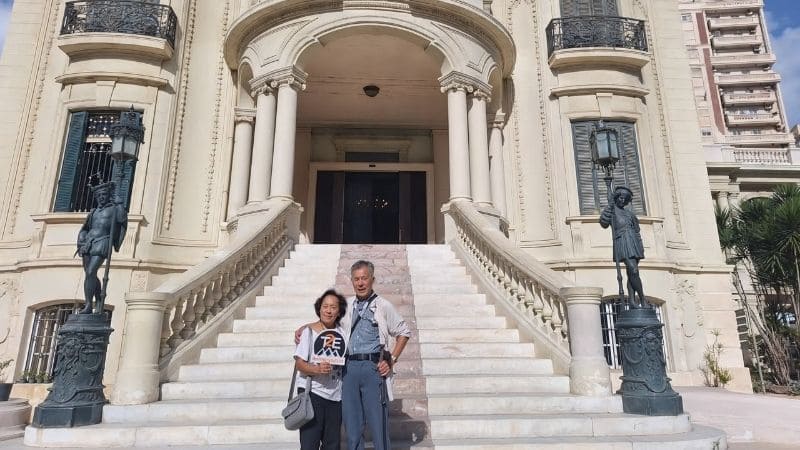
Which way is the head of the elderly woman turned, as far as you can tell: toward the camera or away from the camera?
toward the camera

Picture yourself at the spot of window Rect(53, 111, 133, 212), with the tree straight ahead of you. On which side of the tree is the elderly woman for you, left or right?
right

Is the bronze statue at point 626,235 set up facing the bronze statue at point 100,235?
no

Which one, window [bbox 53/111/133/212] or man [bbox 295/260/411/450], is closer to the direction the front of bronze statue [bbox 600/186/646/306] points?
the man

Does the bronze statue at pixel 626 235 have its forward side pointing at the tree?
no

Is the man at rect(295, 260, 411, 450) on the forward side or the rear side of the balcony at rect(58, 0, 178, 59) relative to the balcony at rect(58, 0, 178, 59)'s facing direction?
on the forward side

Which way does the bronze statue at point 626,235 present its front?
toward the camera

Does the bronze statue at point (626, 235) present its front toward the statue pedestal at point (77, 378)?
no

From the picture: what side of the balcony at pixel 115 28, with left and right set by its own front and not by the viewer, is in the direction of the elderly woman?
front

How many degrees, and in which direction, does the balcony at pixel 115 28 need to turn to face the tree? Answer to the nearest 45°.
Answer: approximately 45° to its left

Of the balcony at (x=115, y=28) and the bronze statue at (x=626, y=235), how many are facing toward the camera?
2

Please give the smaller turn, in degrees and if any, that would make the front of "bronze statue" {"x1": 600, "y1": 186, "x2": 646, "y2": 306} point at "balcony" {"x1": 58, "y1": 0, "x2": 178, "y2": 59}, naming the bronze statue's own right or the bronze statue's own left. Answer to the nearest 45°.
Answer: approximately 90° to the bronze statue's own right

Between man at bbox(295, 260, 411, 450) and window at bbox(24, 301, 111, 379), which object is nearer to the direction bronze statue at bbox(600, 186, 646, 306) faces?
the man

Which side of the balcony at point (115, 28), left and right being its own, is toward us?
front

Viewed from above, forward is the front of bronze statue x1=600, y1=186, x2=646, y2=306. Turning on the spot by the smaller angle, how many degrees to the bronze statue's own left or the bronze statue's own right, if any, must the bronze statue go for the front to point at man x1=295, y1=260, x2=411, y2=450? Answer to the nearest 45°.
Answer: approximately 45° to the bronze statue's own right

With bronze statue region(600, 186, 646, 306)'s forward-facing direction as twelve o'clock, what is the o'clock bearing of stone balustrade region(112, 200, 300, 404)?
The stone balustrade is roughly at 2 o'clock from the bronze statue.

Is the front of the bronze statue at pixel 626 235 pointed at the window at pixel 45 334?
no
